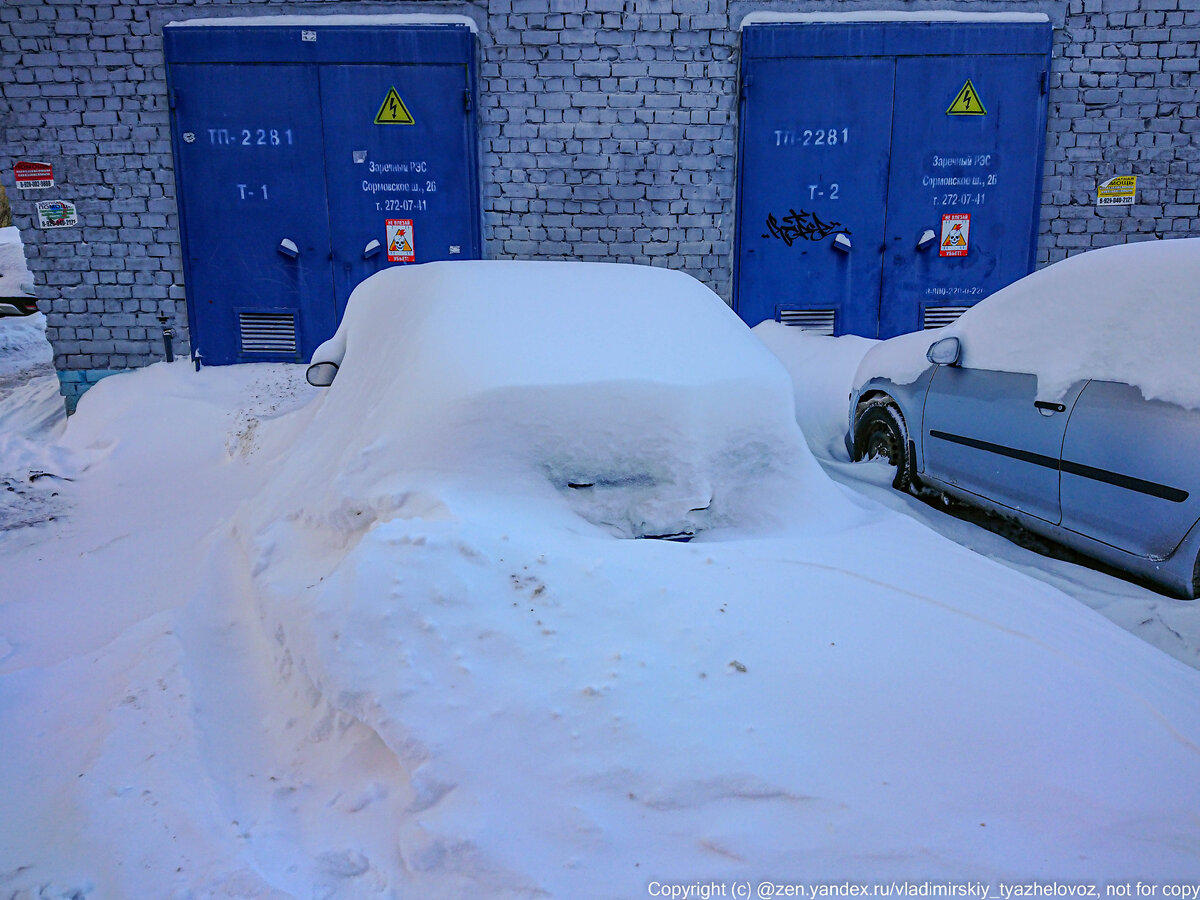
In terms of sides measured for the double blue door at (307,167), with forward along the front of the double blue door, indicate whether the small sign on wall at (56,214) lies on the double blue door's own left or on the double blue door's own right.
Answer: on the double blue door's own right

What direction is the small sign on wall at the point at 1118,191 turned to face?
toward the camera

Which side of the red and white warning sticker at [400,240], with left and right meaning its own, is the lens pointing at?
front

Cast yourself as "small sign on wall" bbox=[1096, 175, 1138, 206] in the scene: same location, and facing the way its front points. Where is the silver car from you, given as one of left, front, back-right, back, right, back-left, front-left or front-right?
front

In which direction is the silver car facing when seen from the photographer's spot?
facing away from the viewer and to the left of the viewer

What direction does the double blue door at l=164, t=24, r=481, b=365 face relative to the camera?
toward the camera

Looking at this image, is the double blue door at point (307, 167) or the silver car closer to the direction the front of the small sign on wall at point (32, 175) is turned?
the silver car

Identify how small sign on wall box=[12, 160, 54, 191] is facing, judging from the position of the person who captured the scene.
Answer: facing the viewer

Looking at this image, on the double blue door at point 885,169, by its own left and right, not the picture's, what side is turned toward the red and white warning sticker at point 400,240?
right

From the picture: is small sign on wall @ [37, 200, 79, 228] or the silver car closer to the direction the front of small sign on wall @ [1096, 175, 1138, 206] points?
the silver car

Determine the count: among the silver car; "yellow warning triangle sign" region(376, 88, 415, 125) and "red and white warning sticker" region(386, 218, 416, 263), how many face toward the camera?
2

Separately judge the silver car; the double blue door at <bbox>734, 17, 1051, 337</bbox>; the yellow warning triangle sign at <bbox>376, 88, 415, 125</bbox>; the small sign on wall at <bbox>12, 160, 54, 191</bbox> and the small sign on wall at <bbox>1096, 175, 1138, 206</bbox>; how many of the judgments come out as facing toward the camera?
4

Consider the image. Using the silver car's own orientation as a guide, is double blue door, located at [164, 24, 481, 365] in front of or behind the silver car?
in front

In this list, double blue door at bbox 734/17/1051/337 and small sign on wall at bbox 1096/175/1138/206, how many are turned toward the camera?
2

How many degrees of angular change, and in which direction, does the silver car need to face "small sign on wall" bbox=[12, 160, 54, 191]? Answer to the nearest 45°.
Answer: approximately 45° to its left

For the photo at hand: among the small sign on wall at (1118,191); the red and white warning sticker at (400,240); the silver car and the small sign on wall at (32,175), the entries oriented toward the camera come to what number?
3
